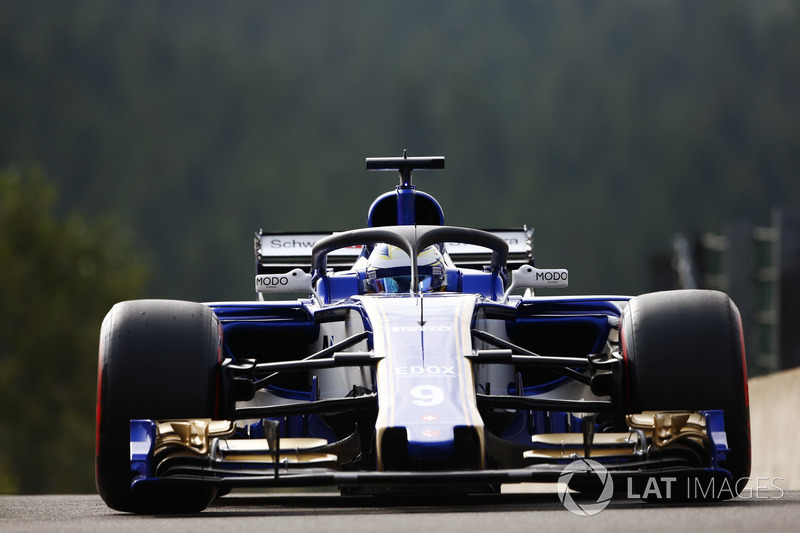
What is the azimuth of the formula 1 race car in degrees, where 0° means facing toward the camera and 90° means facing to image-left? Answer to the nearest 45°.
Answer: approximately 0°
